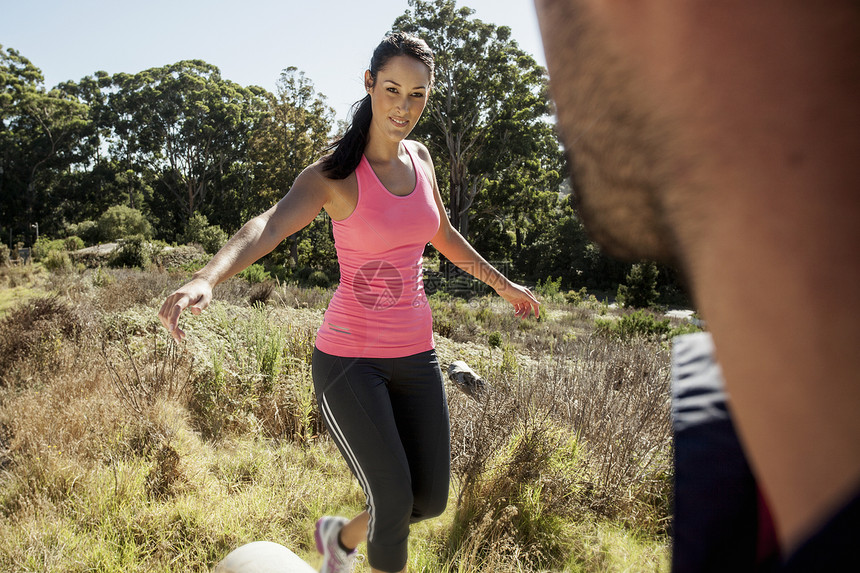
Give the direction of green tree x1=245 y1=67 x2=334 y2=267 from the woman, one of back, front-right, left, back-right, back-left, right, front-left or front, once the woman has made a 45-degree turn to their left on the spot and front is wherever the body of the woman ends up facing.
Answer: left

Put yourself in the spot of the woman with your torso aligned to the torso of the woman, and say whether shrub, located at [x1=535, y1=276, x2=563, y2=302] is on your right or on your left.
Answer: on your left

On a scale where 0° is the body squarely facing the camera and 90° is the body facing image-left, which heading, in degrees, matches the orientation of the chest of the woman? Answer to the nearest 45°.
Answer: approximately 315°

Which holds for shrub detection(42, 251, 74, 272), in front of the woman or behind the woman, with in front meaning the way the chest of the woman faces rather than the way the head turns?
behind

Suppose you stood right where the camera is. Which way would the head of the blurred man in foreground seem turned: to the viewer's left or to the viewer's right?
to the viewer's left

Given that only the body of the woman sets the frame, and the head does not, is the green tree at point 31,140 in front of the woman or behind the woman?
behind

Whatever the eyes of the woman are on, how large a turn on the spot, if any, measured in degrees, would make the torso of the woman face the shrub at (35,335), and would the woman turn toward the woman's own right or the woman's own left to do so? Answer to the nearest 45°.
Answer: approximately 180°

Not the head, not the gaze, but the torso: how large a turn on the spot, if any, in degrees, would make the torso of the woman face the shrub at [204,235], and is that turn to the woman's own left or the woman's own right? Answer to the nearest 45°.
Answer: approximately 135° to the woman's own left
